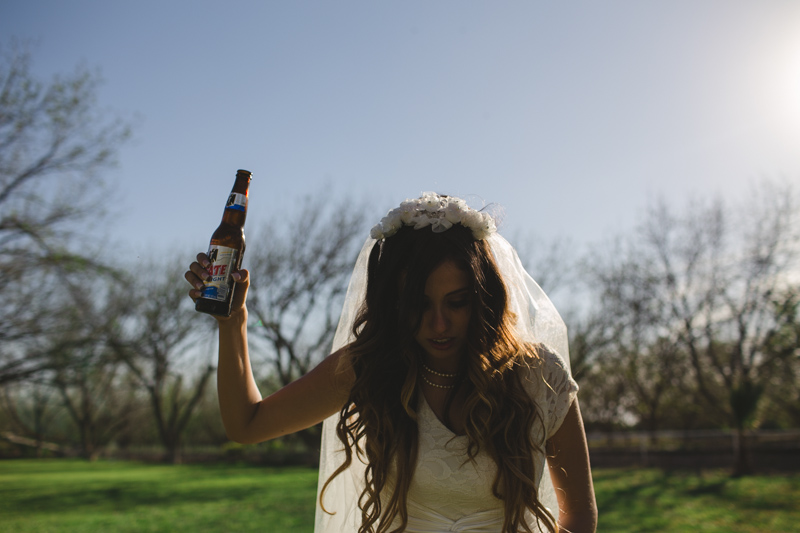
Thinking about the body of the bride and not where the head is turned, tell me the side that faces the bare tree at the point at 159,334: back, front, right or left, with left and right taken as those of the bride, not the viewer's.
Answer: back

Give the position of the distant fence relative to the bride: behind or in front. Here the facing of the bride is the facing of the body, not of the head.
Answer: behind

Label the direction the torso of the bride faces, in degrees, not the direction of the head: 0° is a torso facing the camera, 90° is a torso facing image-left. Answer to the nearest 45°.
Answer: approximately 0°
